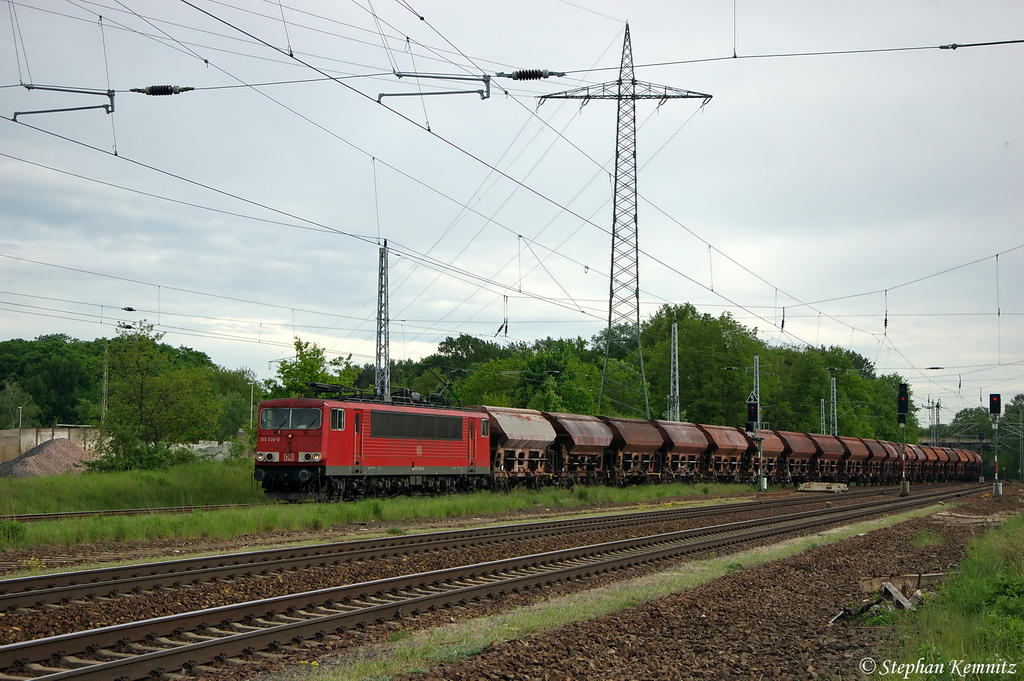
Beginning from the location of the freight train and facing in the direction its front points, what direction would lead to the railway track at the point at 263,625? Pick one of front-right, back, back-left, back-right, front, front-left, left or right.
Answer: front-left

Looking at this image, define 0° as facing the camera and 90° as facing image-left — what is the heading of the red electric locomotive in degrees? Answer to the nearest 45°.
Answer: approximately 45°

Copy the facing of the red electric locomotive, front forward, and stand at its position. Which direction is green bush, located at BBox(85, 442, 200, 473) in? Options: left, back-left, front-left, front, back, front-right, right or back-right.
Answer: right

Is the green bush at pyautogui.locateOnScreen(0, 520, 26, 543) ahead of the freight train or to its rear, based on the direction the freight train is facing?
ahead

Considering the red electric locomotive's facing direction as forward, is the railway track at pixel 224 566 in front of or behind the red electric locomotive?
in front

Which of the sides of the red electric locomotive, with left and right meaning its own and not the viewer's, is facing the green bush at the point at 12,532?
front
